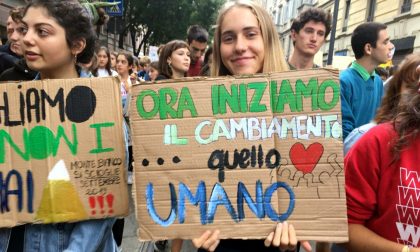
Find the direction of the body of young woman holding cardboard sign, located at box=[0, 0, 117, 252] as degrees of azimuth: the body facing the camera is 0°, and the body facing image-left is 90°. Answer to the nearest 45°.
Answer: approximately 45°

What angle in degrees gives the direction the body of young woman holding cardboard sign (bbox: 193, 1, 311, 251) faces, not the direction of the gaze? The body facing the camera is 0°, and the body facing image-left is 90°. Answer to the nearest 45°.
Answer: approximately 0°

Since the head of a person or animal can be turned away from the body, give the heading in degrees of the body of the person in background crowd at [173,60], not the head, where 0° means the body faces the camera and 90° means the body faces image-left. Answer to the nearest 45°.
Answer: approximately 315°

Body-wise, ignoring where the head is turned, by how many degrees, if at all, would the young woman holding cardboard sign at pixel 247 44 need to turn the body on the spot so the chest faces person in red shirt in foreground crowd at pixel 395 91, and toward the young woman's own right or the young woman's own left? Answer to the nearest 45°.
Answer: approximately 90° to the young woman's own left

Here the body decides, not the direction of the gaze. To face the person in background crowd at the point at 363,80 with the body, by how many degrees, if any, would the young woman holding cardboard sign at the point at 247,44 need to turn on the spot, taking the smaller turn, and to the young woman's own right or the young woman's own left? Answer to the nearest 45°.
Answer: approximately 135° to the young woman's own left
